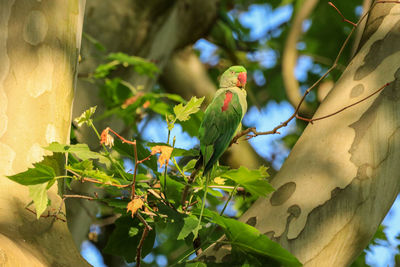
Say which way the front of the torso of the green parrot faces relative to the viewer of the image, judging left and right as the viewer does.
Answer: facing to the right of the viewer

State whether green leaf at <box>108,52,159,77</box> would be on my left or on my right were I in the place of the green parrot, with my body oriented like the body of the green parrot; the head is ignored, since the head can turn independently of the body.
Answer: on my left
